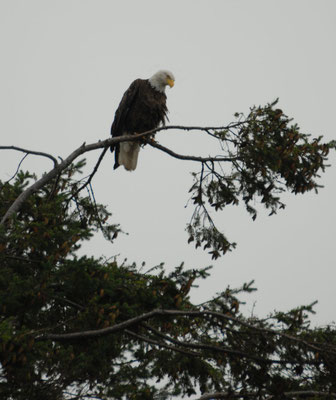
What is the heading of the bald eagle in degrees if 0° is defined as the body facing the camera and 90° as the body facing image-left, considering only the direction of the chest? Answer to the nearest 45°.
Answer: approximately 315°
